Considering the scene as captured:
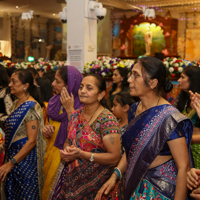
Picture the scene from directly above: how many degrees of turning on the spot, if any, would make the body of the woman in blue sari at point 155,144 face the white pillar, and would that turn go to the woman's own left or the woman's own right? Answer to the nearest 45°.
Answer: approximately 135° to the woman's own right

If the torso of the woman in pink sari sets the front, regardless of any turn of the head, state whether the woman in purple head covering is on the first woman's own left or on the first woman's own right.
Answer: on the first woman's own right

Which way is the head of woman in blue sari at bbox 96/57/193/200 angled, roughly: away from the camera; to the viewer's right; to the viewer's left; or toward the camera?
to the viewer's left

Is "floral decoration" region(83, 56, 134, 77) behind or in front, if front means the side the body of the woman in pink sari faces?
behind

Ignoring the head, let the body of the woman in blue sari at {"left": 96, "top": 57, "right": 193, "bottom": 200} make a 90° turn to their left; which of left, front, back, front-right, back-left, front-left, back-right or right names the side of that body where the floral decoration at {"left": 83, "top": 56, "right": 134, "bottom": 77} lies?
back-left
